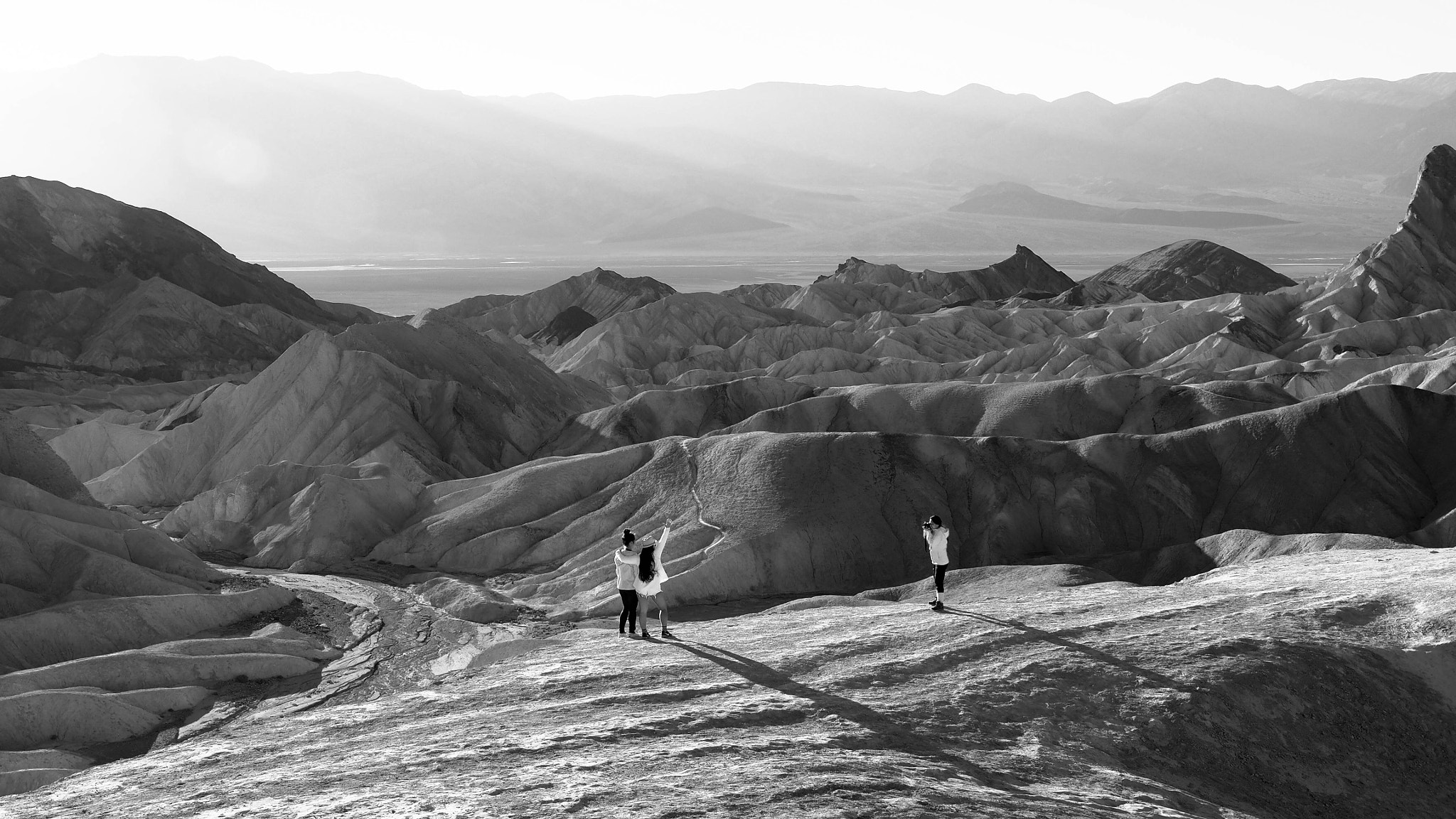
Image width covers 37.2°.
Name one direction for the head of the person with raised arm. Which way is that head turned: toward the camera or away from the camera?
away from the camera

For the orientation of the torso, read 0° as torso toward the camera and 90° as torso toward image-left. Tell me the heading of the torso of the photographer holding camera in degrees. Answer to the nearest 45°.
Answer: approximately 90°

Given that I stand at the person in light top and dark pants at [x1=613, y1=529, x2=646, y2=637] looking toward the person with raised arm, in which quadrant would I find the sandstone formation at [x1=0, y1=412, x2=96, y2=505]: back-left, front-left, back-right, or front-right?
back-left

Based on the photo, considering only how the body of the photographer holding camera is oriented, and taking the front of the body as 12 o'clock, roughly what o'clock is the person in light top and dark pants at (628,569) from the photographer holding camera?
The person in light top and dark pants is roughly at 11 o'clock from the photographer holding camera.

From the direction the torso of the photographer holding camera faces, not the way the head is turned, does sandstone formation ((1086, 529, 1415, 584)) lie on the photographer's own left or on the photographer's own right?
on the photographer's own right

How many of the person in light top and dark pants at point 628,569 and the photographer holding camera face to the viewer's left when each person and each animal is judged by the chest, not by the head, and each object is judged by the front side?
1

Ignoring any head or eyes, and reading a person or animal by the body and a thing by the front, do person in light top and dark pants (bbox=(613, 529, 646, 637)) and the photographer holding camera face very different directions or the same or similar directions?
very different directions
